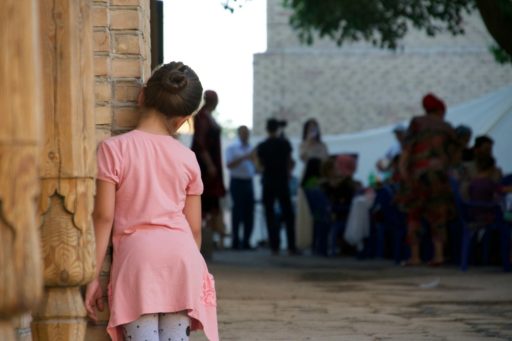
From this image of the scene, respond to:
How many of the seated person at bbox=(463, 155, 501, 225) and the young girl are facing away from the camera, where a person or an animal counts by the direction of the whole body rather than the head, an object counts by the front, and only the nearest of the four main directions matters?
2

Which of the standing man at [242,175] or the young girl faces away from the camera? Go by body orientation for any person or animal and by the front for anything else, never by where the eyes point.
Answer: the young girl

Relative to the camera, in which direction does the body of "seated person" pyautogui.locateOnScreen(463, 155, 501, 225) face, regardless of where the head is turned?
away from the camera

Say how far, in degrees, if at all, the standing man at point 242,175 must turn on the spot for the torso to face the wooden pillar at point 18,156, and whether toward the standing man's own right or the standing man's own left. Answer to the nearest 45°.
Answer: approximately 45° to the standing man's own right

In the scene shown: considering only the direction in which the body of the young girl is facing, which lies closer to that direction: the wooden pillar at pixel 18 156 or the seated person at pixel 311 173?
the seated person

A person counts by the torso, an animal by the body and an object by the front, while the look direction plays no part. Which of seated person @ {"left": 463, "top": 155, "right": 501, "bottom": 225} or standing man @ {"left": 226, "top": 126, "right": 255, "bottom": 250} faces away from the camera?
the seated person

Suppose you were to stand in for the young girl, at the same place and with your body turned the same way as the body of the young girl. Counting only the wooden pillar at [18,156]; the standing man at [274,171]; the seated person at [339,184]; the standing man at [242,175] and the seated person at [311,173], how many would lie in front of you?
4

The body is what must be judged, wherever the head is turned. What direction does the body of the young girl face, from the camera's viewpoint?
away from the camera

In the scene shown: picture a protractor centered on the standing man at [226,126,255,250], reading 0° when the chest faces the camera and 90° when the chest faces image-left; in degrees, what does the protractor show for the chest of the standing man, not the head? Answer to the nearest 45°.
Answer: approximately 315°

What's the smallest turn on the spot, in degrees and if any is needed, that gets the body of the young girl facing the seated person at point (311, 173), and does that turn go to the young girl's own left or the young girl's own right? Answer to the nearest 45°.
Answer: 0° — they already face them

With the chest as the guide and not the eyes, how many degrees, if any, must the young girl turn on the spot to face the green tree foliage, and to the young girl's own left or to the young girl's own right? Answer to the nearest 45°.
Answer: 0° — they already face it

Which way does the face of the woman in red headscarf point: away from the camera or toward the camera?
away from the camera
